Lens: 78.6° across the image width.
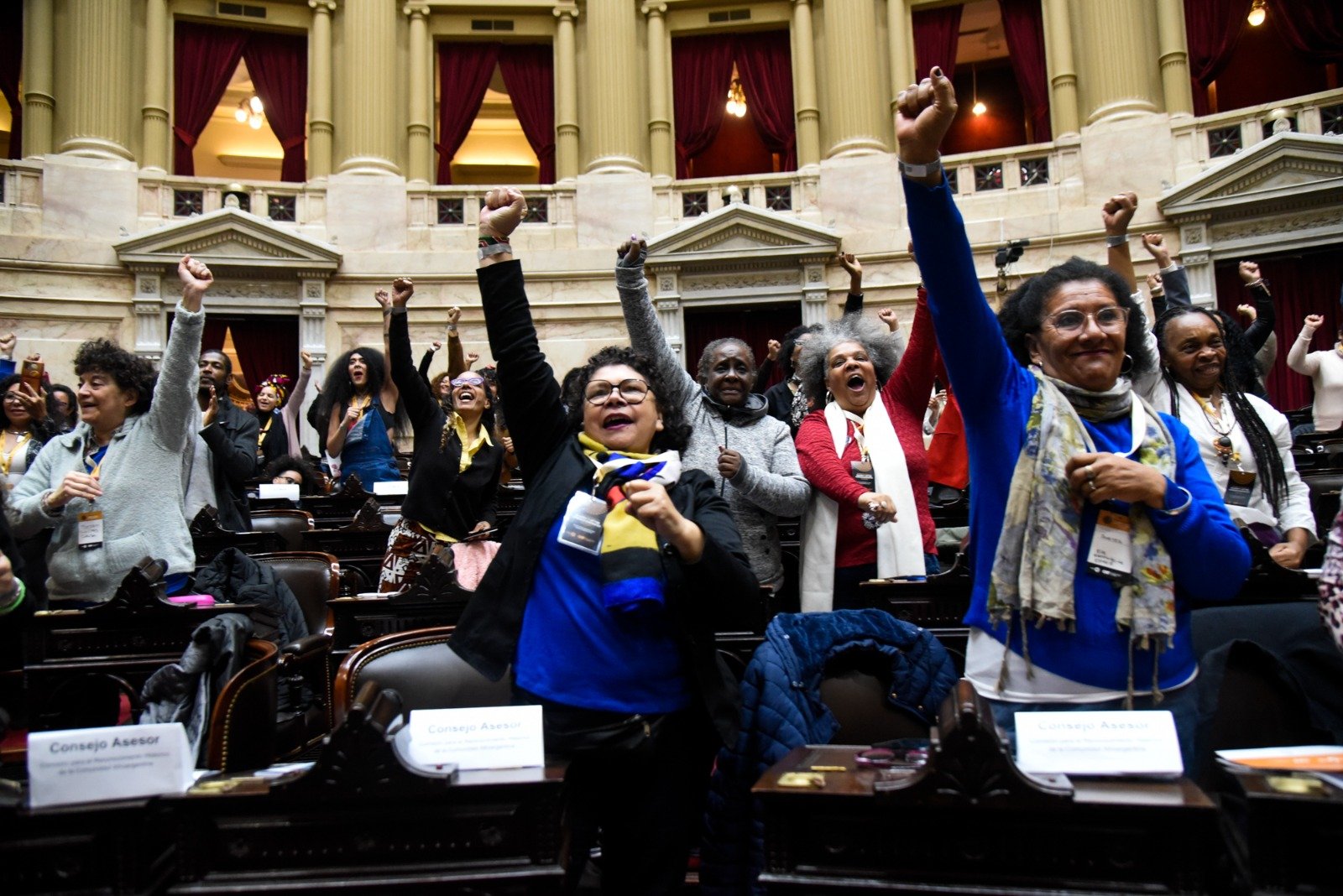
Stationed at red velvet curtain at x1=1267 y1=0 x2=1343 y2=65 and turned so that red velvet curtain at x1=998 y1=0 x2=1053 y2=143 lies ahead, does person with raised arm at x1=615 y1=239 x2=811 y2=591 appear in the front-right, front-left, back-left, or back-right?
front-left

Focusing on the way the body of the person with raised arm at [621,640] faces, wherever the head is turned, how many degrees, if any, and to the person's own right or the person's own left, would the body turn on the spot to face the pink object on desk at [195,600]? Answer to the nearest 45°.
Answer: approximately 135° to the person's own right

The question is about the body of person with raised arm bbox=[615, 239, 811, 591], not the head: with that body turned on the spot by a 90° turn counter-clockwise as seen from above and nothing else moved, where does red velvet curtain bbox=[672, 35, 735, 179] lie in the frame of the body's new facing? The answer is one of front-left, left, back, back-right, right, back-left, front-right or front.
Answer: left

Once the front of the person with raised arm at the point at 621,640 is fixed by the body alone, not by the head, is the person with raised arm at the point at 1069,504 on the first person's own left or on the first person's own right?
on the first person's own left

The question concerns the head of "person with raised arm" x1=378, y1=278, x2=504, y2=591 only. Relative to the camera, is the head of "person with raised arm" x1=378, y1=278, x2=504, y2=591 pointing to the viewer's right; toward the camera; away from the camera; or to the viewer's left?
toward the camera

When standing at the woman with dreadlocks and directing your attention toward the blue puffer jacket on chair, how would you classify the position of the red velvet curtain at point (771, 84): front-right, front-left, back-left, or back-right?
back-right

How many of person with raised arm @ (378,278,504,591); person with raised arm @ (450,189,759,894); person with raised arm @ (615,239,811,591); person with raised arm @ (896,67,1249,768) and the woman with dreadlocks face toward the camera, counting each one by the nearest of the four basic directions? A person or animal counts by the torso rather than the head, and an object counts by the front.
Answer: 5

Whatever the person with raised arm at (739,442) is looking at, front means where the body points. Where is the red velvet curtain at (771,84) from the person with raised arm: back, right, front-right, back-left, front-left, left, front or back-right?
back

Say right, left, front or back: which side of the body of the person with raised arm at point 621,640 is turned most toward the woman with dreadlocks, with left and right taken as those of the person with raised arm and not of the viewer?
left

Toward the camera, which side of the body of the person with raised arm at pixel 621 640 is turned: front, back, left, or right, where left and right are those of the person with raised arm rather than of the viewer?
front

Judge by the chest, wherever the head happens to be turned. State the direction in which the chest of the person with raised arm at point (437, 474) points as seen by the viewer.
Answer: toward the camera

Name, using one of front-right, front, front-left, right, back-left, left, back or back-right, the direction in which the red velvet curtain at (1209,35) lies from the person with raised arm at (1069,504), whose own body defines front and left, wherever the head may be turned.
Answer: back

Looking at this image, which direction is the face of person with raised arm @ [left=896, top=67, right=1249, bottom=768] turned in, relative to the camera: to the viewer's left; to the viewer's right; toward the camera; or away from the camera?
toward the camera

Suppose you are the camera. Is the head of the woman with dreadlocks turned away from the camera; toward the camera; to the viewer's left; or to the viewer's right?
toward the camera

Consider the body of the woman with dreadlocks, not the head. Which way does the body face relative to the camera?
toward the camera

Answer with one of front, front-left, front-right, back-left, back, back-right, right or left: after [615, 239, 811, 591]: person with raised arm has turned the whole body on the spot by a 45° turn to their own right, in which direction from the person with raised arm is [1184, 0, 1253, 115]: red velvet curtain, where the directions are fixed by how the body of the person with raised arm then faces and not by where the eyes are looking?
back

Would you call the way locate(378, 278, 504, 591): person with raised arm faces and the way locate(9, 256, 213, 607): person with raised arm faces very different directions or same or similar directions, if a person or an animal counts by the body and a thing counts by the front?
same or similar directions

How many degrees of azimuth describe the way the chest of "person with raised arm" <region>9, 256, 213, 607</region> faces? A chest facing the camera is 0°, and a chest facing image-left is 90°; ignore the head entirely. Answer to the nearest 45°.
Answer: approximately 45°
